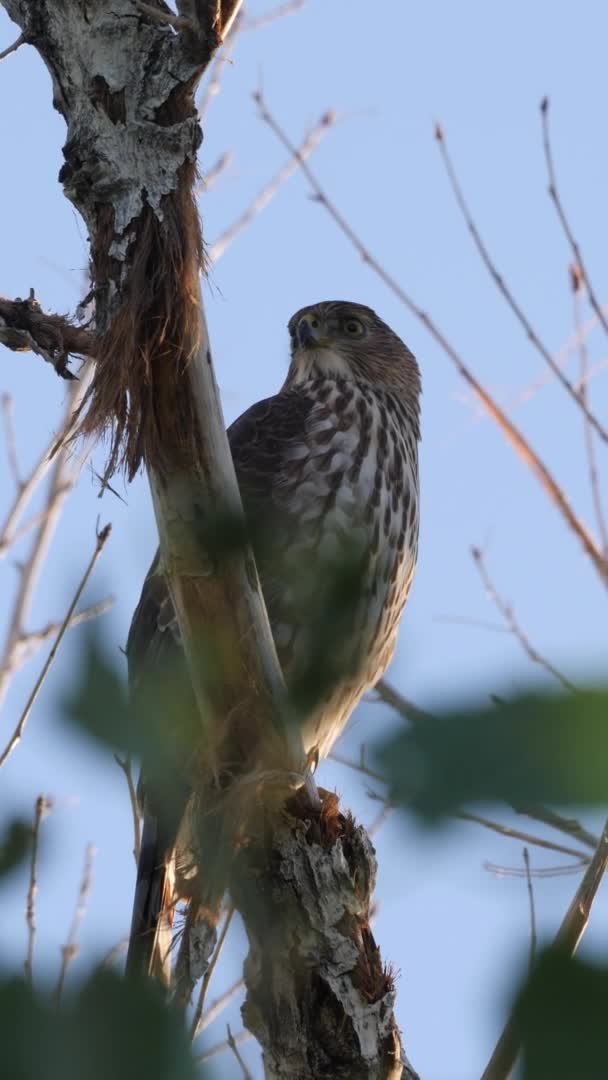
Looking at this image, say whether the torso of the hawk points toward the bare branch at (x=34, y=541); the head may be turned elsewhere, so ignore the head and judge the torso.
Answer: no

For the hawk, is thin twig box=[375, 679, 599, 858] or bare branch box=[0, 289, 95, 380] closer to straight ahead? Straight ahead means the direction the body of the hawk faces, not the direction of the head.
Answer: the thin twig

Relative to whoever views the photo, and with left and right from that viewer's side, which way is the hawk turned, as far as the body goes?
facing the viewer and to the right of the viewer
